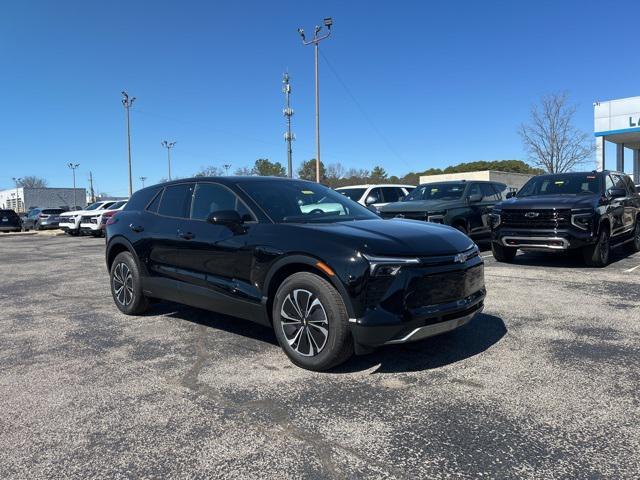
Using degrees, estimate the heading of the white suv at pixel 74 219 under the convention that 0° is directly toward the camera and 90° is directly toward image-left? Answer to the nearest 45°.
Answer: approximately 45°

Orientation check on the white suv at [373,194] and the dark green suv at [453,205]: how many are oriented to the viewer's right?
0

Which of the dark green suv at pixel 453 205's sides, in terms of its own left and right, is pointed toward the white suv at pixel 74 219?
right

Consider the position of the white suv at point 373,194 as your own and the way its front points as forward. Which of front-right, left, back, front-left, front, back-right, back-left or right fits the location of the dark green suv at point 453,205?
left

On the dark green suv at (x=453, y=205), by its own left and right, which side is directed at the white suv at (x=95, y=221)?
right

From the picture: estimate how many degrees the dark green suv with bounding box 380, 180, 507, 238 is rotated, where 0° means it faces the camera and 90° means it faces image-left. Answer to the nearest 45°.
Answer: approximately 45°

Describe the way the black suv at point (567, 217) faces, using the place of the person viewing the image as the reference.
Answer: facing the viewer and to the left of the viewer

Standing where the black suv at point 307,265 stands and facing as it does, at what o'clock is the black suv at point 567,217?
the black suv at point 567,217 is roughly at 9 o'clock from the black suv at point 307,265.

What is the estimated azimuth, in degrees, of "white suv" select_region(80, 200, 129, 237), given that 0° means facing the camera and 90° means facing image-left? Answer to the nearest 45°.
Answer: approximately 45°

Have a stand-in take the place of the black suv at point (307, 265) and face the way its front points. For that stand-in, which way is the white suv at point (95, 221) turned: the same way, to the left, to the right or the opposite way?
to the right

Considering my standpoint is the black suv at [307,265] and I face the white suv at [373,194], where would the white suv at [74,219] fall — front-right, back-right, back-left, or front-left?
front-left

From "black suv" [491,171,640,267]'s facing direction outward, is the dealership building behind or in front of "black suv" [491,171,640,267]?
behind

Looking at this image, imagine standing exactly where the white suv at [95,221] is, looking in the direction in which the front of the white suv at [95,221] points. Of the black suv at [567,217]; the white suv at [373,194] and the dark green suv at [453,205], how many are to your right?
0

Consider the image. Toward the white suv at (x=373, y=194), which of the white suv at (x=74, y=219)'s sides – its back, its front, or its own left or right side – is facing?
left

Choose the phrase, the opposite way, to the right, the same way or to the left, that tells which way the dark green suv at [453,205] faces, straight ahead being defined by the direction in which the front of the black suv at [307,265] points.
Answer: to the right

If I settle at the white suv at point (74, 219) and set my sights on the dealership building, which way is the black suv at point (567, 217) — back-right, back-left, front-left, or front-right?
front-right

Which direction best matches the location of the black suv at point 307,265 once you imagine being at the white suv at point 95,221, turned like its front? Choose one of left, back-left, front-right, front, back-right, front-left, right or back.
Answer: front-left
